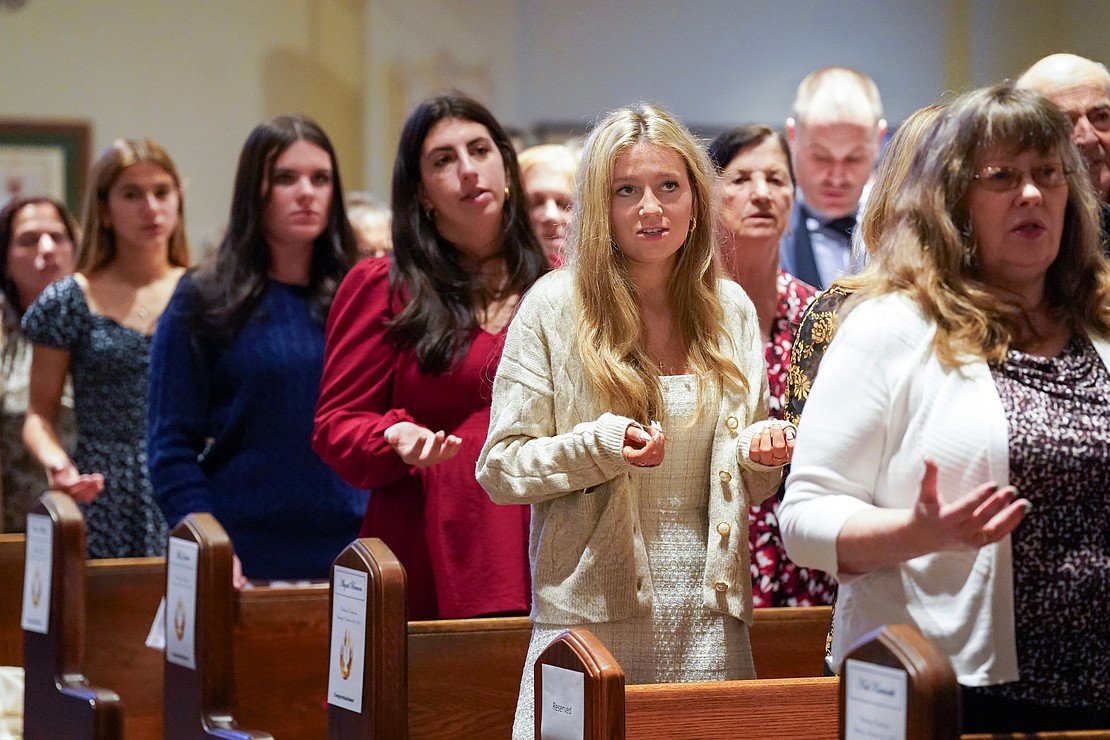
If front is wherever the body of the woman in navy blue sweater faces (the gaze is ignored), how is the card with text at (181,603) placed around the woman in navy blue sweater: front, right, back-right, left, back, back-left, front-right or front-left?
front-right

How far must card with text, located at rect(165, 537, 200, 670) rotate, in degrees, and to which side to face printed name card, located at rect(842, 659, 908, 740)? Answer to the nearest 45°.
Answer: approximately 90° to its left

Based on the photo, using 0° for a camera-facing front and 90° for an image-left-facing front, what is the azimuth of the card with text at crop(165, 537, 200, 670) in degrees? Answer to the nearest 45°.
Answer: approximately 45°

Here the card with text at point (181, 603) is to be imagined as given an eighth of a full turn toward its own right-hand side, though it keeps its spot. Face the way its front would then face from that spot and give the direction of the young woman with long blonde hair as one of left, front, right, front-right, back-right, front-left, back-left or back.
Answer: back-left

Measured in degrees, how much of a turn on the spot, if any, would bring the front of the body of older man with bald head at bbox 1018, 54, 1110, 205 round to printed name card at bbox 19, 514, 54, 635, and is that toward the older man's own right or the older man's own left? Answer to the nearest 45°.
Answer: approximately 135° to the older man's own right

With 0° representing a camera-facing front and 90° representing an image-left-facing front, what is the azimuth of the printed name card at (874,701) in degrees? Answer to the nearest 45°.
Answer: approximately 45°

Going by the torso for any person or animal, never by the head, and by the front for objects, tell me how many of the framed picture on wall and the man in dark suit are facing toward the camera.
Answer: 2

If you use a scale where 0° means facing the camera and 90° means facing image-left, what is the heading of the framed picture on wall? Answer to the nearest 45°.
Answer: approximately 0°

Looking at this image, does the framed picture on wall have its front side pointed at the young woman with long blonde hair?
yes
